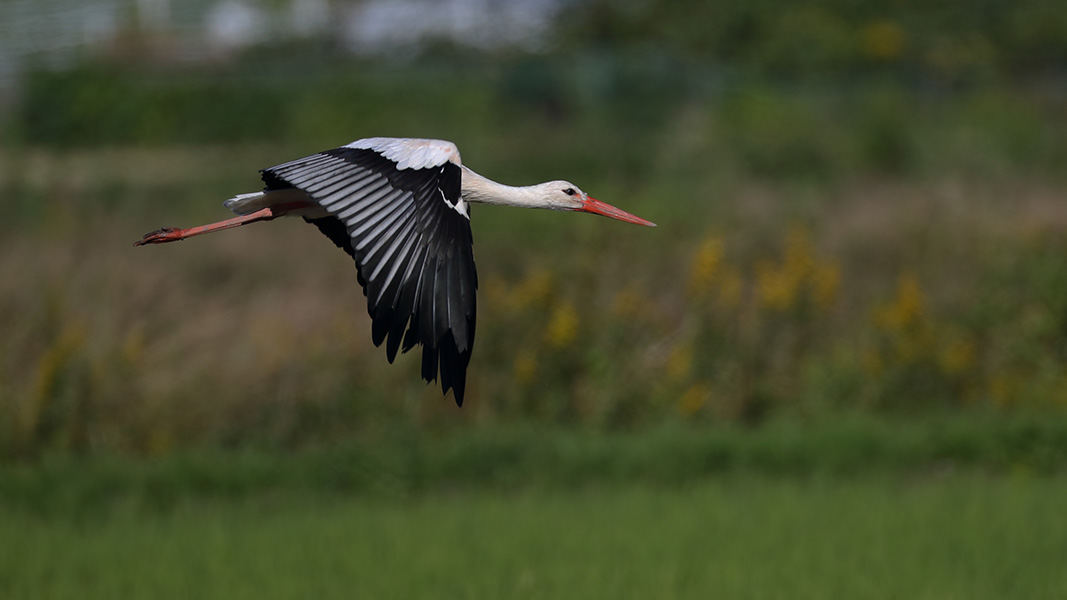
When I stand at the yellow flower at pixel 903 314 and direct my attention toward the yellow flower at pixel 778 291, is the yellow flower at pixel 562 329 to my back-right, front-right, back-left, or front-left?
front-left

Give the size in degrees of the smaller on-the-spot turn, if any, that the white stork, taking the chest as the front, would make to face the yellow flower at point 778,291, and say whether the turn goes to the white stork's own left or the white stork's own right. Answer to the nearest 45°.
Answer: approximately 45° to the white stork's own left

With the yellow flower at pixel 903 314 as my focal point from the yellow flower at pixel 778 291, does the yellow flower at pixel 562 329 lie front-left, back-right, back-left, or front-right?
back-right

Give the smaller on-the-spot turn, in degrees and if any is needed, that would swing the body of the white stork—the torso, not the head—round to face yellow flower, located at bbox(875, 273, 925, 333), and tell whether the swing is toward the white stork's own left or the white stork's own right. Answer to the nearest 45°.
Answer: approximately 45° to the white stork's own left

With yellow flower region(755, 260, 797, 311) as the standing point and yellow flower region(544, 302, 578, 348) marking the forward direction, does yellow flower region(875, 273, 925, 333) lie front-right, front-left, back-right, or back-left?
back-left

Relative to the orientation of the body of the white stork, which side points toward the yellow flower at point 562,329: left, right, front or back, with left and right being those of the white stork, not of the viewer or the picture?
left

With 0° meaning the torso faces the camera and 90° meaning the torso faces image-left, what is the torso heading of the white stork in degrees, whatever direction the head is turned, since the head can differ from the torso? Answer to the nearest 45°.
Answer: approximately 270°
